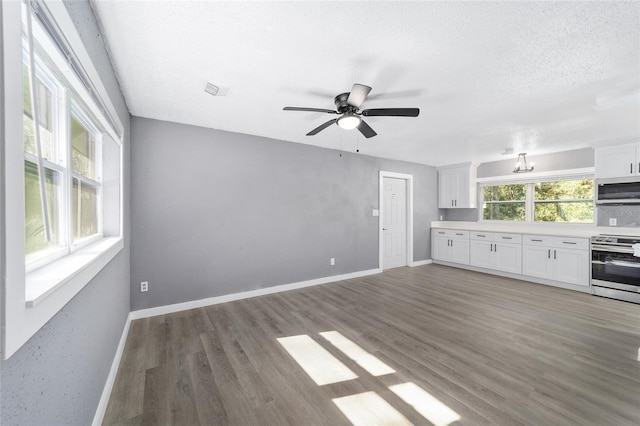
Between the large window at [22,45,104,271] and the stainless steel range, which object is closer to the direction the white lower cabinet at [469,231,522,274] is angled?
the large window

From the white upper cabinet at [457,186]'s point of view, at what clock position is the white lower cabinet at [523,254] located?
The white lower cabinet is roughly at 9 o'clock from the white upper cabinet.

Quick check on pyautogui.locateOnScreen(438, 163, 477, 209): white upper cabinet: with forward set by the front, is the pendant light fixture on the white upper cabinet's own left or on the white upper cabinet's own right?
on the white upper cabinet's own left

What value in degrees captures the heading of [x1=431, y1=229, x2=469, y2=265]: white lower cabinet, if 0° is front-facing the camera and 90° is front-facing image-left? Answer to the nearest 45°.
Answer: approximately 45°

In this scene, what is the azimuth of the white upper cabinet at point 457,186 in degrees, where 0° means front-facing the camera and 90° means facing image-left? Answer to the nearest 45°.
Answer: approximately 45°

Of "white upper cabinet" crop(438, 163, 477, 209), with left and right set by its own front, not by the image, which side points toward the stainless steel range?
left
